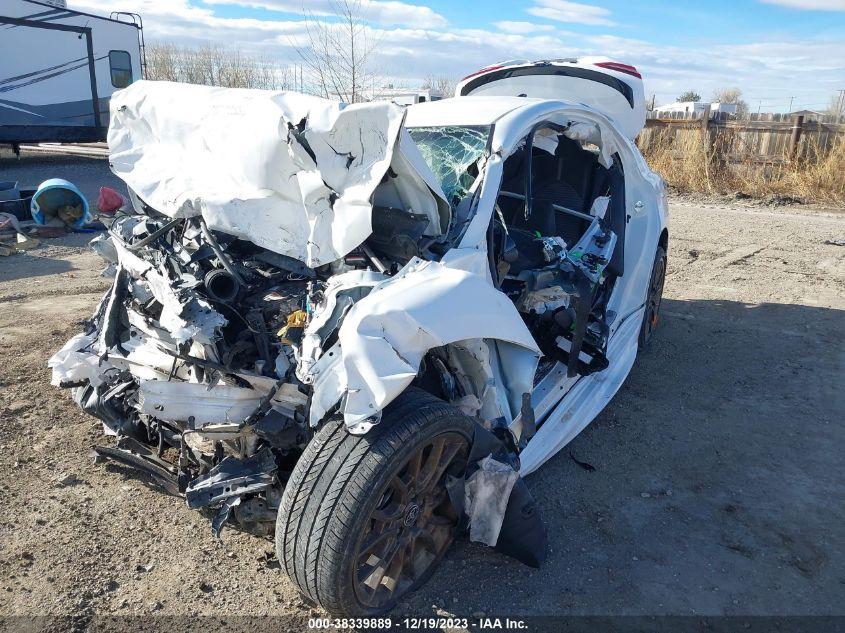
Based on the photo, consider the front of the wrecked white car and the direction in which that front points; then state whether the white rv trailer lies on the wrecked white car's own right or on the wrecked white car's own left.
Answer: on the wrecked white car's own right

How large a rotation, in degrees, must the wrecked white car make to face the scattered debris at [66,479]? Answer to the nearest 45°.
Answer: approximately 45° to its right

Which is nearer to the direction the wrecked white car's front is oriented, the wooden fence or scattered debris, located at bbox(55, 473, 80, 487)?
the scattered debris

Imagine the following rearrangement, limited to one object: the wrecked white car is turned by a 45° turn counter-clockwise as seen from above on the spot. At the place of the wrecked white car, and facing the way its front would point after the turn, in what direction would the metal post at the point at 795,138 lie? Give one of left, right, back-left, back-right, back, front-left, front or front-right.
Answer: back-left

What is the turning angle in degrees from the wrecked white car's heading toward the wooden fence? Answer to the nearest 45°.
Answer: approximately 180°

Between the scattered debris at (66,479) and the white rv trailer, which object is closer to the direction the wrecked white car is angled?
the scattered debris

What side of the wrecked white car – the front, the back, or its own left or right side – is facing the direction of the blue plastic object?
right

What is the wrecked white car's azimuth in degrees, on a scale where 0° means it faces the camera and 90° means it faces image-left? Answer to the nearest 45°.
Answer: approximately 45°
